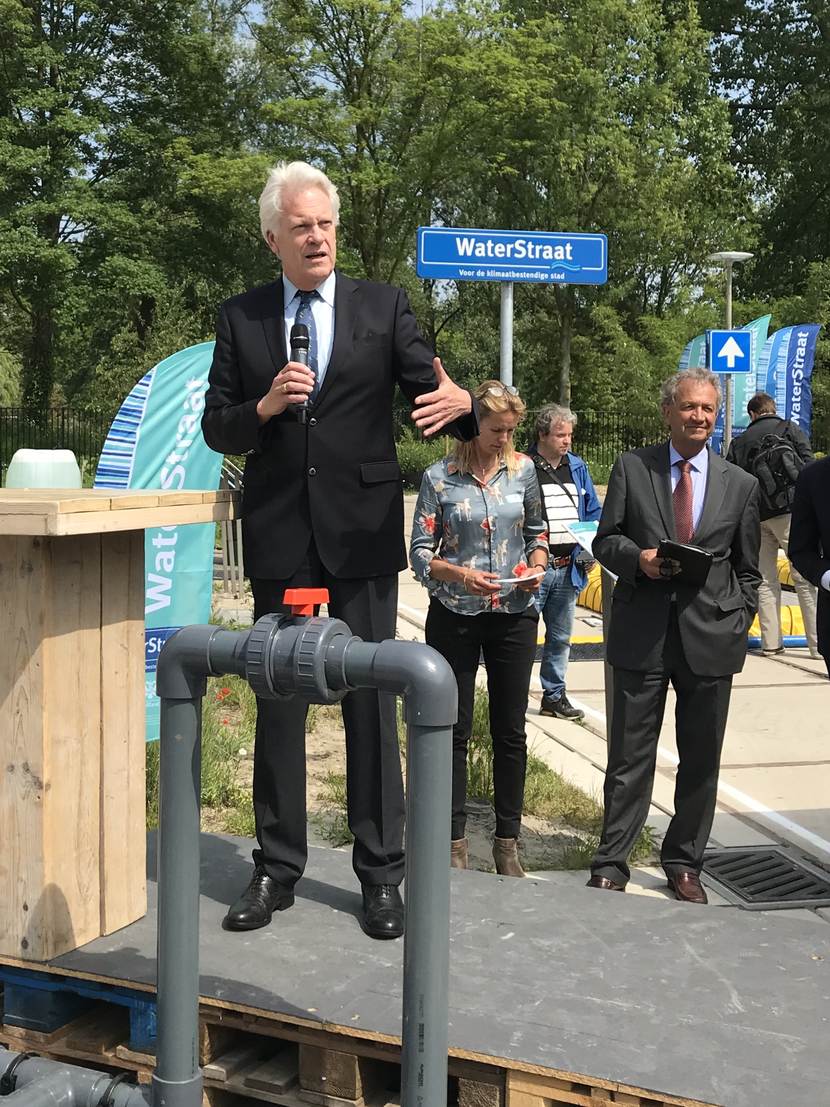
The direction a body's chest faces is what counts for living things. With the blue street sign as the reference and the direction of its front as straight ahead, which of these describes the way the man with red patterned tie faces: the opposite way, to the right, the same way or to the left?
the same way

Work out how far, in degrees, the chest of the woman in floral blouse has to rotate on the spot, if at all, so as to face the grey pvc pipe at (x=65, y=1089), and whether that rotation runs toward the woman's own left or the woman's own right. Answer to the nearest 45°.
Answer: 0° — they already face it

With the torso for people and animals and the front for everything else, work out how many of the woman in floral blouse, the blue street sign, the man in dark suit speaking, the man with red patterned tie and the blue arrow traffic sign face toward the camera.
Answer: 5

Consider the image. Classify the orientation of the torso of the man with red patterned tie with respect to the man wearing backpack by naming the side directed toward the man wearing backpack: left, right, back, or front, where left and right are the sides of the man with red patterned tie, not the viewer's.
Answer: back

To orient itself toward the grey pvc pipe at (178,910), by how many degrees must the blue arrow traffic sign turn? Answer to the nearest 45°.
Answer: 0° — it already faces it

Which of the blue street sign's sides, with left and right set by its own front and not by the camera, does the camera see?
front

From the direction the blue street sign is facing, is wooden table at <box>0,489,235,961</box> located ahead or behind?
ahead

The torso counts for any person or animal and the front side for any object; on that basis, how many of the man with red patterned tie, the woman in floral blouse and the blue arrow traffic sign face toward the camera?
3

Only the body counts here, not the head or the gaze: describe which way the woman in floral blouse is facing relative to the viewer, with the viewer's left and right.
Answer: facing the viewer

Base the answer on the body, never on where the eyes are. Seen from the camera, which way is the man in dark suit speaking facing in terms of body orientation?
toward the camera

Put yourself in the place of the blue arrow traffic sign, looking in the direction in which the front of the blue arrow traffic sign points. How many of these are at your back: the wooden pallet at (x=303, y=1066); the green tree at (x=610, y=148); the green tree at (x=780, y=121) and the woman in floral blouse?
2

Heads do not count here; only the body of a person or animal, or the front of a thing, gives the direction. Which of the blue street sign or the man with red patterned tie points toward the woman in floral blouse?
the blue street sign
